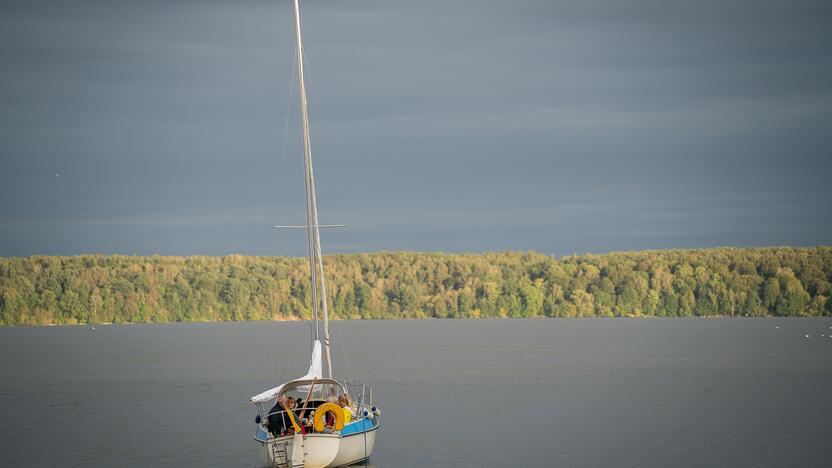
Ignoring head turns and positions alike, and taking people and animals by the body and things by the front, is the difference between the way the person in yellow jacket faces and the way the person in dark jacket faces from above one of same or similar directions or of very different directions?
very different directions

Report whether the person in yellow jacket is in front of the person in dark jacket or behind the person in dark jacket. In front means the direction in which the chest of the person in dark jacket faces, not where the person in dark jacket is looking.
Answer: in front

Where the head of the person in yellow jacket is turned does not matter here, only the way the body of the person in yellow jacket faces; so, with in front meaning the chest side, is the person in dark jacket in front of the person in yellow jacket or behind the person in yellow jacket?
in front

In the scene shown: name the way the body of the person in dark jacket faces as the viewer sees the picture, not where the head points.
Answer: to the viewer's right

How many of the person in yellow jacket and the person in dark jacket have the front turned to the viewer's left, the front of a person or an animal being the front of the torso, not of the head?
1

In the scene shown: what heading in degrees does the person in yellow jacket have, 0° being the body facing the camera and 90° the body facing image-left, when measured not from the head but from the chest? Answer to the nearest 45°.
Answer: approximately 90°
